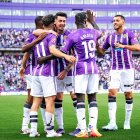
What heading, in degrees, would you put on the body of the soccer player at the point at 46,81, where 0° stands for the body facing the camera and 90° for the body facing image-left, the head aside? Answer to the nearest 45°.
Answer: approximately 225°

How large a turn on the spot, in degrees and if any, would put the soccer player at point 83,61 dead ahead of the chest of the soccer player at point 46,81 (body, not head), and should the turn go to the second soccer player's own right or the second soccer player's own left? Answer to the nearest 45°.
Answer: approximately 45° to the second soccer player's own right

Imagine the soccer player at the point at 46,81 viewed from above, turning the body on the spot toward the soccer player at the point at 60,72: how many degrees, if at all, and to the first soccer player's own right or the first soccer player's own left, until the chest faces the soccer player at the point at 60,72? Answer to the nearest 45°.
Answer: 0° — they already face them
